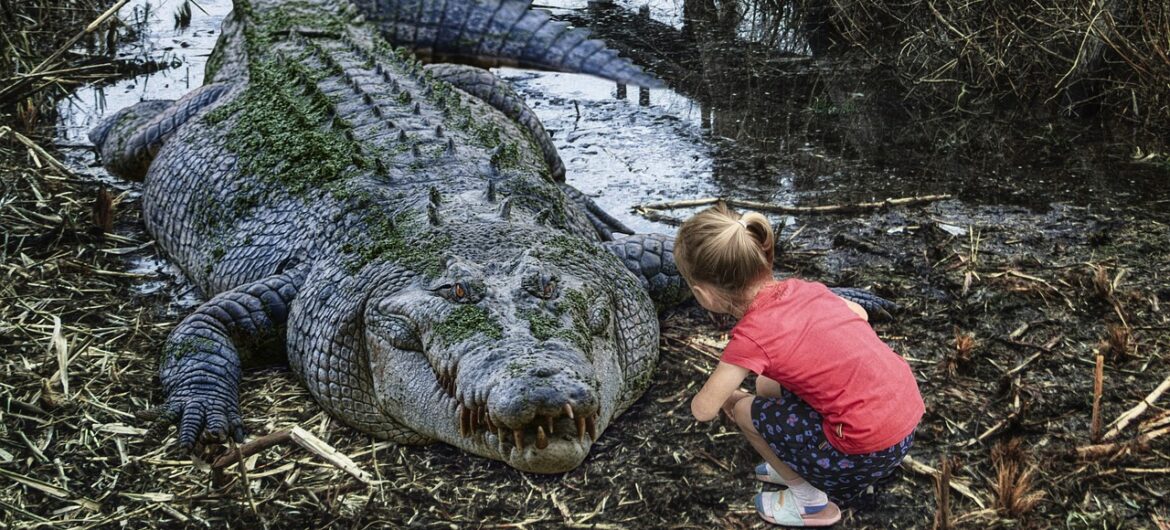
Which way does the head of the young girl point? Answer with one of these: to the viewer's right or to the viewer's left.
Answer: to the viewer's left

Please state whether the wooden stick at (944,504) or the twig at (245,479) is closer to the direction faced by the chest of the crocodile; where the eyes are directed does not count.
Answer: the wooden stick

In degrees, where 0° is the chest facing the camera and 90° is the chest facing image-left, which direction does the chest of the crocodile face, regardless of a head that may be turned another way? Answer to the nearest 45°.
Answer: approximately 315°

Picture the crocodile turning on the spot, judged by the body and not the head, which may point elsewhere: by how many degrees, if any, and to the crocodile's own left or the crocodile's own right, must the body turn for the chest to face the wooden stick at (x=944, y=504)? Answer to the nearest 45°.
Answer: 0° — it already faces it

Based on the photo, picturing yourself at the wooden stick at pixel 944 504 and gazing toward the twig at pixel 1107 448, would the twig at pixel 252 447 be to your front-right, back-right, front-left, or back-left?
back-left
